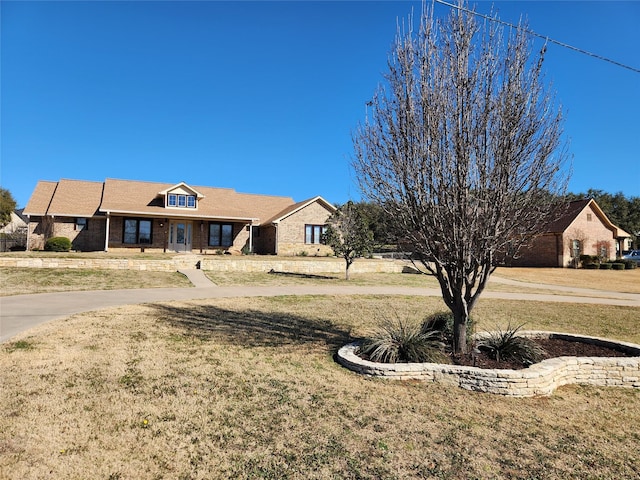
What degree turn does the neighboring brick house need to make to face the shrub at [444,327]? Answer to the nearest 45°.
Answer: approximately 45° to its right

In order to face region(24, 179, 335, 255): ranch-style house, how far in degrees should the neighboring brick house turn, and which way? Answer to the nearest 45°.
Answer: approximately 90° to its right

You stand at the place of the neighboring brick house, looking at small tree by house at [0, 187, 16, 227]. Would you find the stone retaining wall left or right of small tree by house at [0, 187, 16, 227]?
left

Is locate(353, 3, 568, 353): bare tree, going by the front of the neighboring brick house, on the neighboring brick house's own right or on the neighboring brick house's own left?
on the neighboring brick house's own right

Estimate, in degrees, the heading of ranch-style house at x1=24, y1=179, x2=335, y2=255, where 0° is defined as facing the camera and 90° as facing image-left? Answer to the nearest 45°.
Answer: approximately 0°

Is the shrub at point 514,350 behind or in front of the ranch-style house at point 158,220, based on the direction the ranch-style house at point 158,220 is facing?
in front

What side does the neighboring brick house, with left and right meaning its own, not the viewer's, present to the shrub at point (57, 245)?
right

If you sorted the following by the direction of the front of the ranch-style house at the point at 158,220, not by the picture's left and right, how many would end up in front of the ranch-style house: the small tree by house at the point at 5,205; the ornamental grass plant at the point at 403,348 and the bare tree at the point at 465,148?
2

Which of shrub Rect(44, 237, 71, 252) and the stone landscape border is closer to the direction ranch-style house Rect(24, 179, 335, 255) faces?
the stone landscape border

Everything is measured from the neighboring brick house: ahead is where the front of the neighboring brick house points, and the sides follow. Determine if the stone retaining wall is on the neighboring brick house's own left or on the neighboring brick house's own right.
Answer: on the neighboring brick house's own right

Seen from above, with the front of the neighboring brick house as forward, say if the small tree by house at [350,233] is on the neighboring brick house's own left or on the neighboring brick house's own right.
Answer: on the neighboring brick house's own right

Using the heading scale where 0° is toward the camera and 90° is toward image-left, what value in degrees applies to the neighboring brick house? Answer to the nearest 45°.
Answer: approximately 315°

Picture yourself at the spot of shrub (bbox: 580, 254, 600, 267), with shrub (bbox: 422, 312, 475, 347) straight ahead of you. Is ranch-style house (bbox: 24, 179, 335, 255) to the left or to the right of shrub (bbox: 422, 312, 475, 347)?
right

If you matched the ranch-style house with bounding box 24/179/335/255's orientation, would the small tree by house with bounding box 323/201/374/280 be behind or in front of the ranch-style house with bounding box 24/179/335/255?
in front

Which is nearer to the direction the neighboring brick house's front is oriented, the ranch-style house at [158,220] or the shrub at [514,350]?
the shrub
